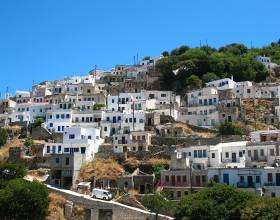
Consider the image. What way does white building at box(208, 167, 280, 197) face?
toward the camera

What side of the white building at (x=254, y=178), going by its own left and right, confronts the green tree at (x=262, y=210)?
front

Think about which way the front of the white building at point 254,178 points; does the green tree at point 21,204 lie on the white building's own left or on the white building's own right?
on the white building's own right

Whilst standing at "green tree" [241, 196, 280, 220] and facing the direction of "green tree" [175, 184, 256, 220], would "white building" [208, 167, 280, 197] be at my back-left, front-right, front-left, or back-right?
front-right

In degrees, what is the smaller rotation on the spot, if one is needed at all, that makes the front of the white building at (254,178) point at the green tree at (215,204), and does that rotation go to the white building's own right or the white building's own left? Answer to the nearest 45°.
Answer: approximately 45° to the white building's own right

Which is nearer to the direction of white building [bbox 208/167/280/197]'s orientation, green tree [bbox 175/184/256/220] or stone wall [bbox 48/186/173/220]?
the green tree

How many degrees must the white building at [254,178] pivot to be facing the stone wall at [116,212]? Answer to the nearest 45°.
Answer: approximately 90° to its right

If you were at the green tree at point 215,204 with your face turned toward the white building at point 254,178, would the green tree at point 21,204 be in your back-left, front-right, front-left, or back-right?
back-left
